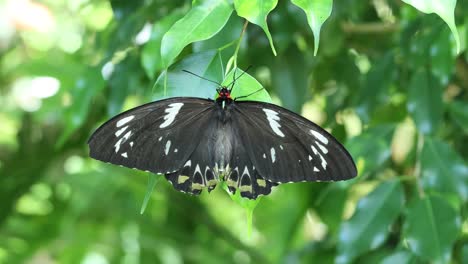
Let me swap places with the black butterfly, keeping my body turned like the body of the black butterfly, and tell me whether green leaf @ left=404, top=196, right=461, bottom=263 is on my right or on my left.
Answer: on my right

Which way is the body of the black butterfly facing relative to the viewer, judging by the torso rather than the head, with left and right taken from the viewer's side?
facing away from the viewer

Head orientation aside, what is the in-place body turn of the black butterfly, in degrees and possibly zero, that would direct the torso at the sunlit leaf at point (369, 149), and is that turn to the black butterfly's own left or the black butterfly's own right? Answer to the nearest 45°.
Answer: approximately 45° to the black butterfly's own right

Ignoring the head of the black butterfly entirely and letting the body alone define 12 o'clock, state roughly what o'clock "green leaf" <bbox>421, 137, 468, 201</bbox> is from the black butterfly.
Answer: The green leaf is roughly at 2 o'clock from the black butterfly.

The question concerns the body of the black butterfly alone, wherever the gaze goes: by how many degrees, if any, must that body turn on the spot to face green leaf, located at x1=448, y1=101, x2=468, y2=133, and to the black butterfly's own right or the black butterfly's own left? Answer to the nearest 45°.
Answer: approximately 45° to the black butterfly's own right
